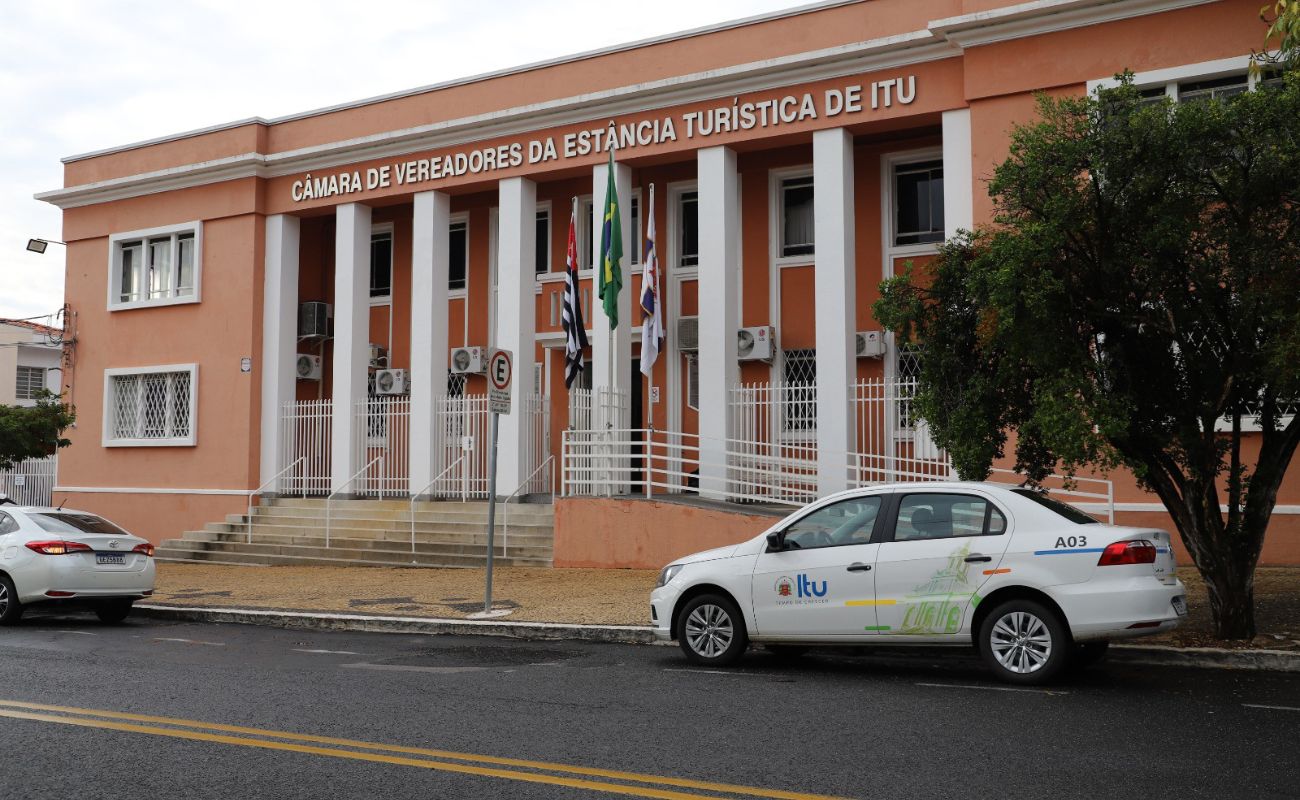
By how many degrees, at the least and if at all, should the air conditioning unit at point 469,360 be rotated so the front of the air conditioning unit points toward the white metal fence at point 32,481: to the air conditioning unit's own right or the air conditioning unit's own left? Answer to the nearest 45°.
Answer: approximately 90° to the air conditioning unit's own right

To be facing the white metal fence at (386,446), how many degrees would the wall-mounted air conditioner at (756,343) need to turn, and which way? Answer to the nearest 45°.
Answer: approximately 45° to its right

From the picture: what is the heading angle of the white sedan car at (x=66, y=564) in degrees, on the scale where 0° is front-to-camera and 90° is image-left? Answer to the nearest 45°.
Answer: approximately 135°

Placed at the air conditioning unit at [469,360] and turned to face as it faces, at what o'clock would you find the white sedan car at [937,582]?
The white sedan car is roughly at 10 o'clock from the air conditioning unit.

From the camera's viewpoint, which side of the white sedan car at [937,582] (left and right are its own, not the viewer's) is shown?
left

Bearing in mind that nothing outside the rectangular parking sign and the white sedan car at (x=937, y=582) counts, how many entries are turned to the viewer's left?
1

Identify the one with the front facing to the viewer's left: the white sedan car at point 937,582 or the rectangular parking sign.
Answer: the white sedan car

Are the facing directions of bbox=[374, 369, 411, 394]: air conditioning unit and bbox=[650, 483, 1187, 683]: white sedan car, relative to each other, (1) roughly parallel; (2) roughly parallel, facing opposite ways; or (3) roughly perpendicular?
roughly perpendicular

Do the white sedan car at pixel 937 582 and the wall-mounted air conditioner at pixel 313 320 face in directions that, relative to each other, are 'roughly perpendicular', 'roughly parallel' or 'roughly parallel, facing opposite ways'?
roughly perpendicular

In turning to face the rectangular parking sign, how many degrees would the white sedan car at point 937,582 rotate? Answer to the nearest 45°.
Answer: approximately 45° to its right
